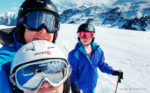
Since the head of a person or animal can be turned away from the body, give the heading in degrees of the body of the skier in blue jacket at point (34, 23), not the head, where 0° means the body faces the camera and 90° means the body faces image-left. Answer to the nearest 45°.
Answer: approximately 315°
